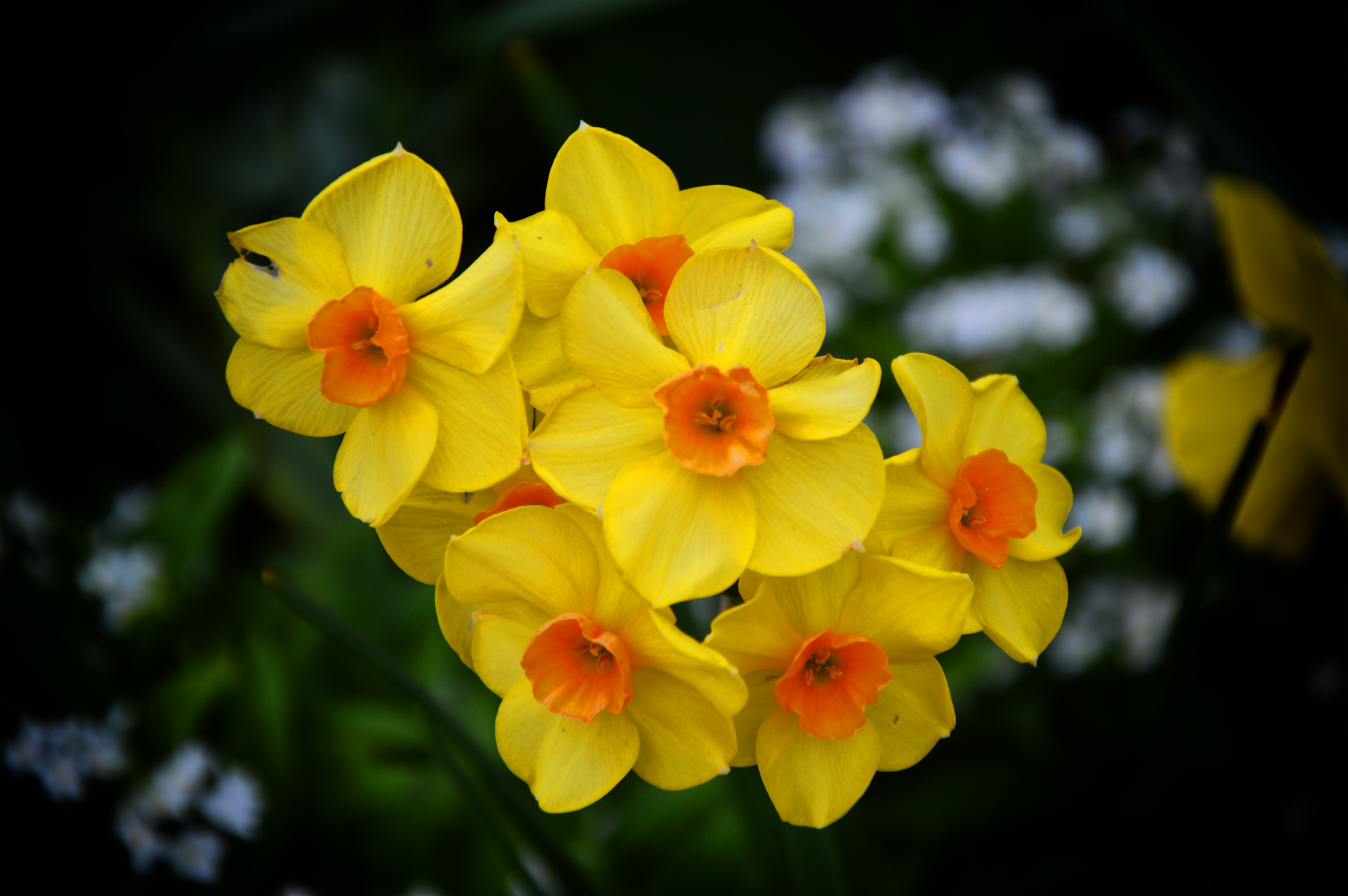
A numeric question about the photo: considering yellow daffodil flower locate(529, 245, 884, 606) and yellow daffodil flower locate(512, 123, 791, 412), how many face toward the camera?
2

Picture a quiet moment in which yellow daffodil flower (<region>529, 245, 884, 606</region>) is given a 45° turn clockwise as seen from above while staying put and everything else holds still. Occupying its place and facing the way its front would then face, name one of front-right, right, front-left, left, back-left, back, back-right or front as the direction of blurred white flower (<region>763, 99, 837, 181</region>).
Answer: back-right

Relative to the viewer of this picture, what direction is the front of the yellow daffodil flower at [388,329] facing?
facing the viewer and to the left of the viewer

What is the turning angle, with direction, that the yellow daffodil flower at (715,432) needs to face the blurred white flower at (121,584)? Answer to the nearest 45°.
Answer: approximately 135° to its right

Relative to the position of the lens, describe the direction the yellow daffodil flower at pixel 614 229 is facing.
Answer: facing the viewer
